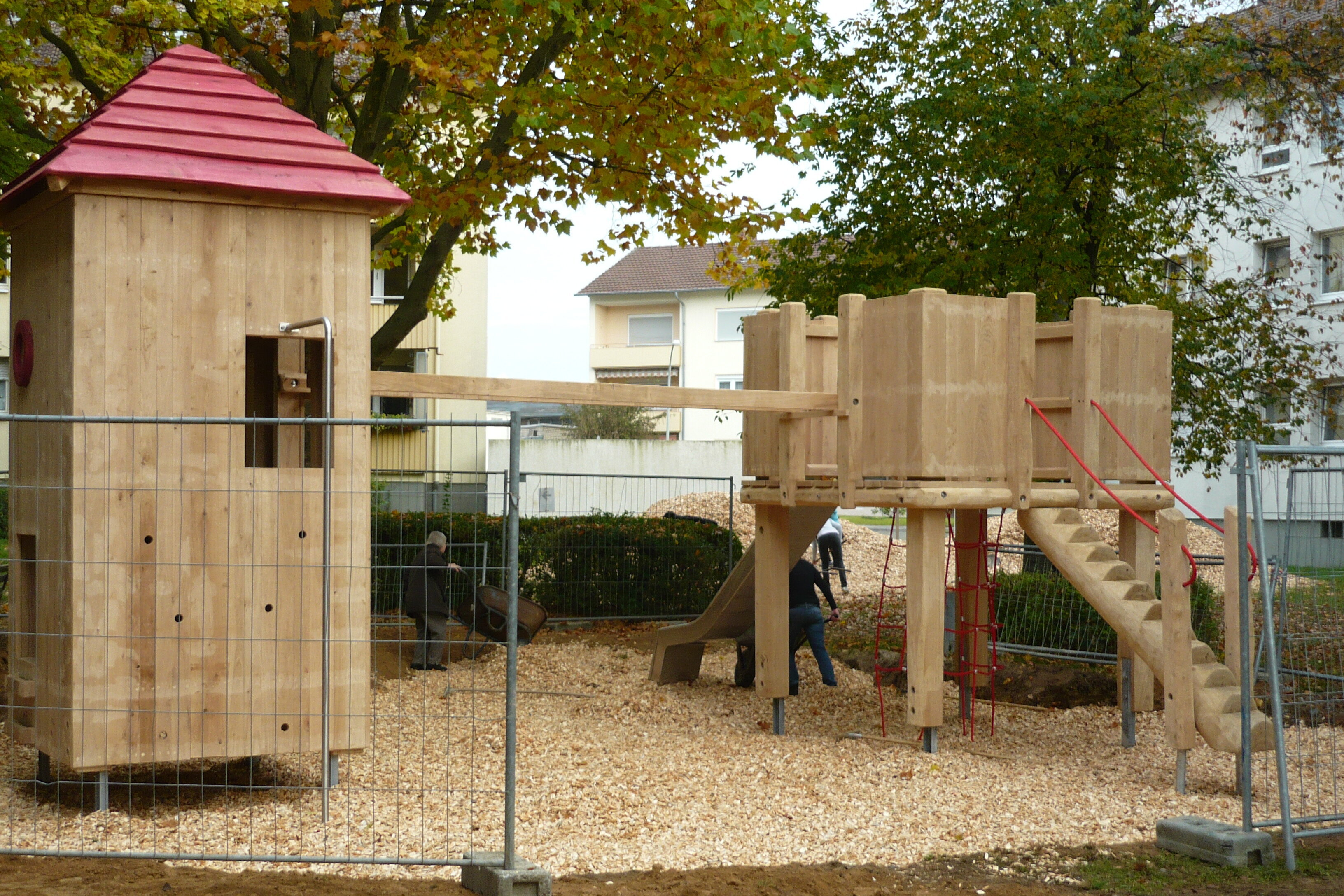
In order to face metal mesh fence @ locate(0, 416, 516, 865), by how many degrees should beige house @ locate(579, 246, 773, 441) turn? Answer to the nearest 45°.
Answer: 0° — it already faces it

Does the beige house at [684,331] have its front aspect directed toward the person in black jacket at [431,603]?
yes

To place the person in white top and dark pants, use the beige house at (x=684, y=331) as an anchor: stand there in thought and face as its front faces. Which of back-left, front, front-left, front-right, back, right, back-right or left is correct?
front

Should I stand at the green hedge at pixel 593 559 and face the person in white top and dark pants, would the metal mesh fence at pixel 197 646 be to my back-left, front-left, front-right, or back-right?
back-right

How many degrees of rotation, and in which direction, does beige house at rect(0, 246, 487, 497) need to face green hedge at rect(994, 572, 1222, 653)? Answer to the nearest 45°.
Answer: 0° — it already faces it

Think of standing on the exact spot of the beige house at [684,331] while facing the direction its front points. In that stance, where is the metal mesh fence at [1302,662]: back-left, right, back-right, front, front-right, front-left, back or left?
front

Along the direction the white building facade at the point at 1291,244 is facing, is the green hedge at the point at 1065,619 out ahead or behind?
ahead

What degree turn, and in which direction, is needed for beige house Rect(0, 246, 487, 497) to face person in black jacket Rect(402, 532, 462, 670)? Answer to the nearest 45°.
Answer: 0° — it already faces them

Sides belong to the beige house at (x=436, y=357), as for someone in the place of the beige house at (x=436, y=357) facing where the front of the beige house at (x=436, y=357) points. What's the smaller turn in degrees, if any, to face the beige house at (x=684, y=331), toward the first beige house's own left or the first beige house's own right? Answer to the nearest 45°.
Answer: approximately 135° to the first beige house's own left

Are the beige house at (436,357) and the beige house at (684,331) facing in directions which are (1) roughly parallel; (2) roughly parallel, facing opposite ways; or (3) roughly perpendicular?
roughly parallel

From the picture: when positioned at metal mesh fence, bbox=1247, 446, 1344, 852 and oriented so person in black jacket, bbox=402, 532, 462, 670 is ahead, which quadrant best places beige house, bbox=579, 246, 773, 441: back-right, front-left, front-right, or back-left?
front-right

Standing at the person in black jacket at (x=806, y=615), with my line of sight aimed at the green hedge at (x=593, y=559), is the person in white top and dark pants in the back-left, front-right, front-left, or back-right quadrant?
front-right

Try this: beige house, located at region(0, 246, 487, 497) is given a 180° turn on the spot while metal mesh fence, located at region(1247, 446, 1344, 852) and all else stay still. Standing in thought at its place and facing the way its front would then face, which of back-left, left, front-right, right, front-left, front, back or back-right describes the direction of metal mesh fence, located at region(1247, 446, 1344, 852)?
back

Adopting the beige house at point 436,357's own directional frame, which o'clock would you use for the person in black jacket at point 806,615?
The person in black jacket is roughly at 12 o'clock from the beige house.

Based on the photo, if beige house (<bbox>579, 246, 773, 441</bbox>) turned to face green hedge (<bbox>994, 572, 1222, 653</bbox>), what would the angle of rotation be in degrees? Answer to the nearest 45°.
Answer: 0° — it already faces it

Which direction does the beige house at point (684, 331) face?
toward the camera

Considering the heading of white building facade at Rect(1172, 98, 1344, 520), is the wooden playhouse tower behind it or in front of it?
in front

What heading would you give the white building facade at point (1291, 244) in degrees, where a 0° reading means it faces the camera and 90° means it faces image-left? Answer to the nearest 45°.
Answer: approximately 45°

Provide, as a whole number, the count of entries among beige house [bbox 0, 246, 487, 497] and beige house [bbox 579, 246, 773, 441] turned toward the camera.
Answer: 2
